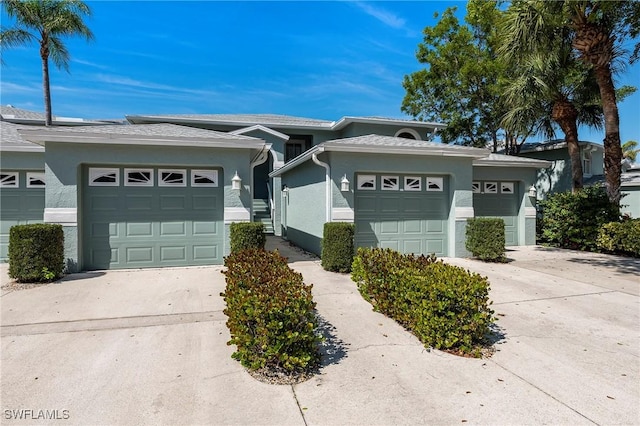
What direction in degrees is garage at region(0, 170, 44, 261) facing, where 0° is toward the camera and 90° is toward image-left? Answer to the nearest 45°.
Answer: approximately 0°

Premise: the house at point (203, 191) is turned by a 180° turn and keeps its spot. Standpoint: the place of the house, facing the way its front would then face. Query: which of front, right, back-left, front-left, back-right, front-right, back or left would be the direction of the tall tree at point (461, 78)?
front-right

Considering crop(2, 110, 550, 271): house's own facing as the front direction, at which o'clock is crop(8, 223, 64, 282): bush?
The bush is roughly at 2 o'clock from the house.

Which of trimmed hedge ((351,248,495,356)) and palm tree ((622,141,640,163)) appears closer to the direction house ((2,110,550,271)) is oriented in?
the trimmed hedge

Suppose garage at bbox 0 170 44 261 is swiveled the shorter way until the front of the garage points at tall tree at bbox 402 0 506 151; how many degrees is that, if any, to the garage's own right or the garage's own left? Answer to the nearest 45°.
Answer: approximately 90° to the garage's own left

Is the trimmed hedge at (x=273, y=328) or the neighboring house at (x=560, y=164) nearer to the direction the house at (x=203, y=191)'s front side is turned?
the trimmed hedge

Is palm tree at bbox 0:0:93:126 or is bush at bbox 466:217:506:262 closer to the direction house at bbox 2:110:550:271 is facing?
the bush

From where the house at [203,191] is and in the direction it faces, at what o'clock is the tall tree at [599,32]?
The tall tree is roughly at 9 o'clock from the house.

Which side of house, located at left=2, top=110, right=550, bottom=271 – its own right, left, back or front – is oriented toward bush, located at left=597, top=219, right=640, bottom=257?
left

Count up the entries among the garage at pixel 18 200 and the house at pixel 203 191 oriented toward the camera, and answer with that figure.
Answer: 2
